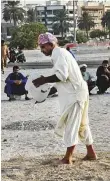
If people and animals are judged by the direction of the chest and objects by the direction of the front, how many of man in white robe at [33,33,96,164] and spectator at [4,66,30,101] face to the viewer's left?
1

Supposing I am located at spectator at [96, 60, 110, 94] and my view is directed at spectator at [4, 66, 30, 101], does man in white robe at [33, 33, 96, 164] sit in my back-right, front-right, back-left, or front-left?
front-left

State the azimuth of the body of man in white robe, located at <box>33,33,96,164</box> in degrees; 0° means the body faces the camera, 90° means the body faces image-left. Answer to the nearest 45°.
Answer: approximately 90°

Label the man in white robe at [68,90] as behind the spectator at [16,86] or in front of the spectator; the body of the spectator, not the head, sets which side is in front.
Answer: in front

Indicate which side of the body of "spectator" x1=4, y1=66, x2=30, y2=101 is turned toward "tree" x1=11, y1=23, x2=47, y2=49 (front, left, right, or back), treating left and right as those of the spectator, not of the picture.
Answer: back

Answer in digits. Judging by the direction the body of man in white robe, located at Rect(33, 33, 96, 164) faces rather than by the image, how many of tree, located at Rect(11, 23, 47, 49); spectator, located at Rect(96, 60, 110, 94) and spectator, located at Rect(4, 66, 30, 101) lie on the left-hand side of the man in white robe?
0

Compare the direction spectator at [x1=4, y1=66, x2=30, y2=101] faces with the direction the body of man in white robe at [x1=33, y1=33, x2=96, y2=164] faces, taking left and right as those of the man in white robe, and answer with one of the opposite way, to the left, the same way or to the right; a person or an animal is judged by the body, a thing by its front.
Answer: to the left

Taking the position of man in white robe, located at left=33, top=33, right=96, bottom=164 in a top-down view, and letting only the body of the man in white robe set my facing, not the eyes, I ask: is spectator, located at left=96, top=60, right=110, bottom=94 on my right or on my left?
on my right

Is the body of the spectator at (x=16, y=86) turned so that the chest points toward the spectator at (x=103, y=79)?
no

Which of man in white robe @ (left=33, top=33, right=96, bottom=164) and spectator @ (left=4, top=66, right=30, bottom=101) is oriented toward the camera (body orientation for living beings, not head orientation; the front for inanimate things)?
the spectator

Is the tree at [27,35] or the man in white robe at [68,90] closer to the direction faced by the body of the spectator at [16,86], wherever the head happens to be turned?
the man in white robe

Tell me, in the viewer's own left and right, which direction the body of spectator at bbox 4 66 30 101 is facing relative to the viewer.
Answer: facing the viewer

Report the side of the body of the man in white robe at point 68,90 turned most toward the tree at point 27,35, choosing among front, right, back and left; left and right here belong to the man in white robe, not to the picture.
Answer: right

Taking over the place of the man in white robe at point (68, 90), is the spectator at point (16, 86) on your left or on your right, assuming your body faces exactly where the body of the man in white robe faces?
on your right
